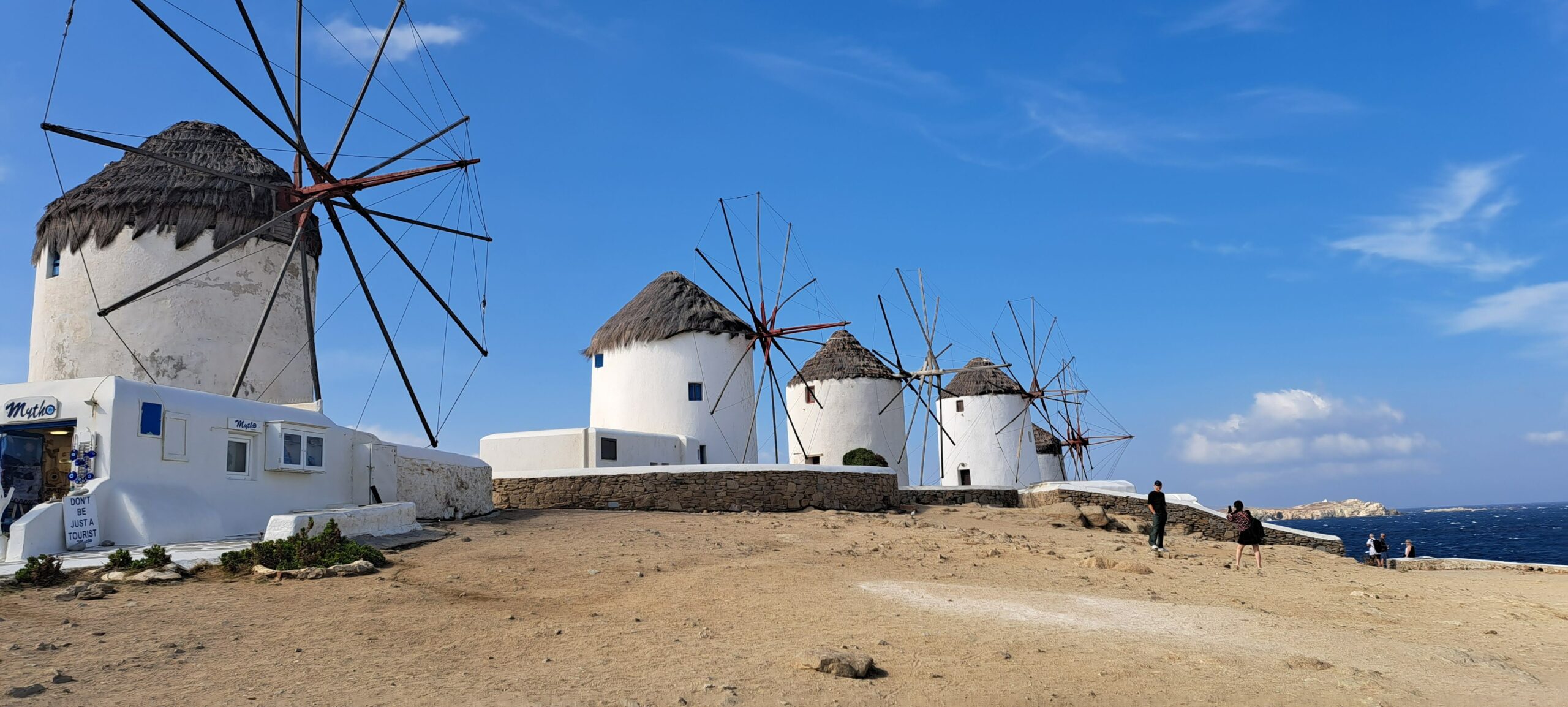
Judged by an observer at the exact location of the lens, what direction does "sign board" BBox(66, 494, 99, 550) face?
facing the viewer

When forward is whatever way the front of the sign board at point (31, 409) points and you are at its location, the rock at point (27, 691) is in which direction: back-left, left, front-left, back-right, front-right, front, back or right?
front

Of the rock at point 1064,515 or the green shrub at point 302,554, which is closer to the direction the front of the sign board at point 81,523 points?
the green shrub

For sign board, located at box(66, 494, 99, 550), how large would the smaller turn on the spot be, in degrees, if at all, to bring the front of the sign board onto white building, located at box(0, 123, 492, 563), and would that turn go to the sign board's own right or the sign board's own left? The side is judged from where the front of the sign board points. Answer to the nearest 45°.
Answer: approximately 180°

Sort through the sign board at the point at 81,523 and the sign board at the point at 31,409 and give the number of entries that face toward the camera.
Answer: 2

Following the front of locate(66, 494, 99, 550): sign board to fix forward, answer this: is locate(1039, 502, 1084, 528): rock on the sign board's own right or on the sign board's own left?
on the sign board's own left

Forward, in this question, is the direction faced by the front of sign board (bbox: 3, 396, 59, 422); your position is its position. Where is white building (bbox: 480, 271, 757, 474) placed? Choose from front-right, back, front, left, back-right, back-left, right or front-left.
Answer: back-left

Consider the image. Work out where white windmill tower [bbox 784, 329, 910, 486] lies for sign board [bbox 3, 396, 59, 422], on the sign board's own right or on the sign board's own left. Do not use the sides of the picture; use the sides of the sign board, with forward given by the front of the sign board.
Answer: on the sign board's own left

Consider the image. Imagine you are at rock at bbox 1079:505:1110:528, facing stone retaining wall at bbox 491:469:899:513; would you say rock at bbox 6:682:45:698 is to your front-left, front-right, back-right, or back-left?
front-left

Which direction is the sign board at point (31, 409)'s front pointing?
toward the camera

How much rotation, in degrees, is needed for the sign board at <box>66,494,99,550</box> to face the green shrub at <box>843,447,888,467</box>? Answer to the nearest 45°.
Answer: approximately 135° to its left

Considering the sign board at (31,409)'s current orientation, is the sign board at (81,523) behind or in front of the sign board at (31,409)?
in front

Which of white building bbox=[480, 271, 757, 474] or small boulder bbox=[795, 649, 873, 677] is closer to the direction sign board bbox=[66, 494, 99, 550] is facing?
the small boulder
